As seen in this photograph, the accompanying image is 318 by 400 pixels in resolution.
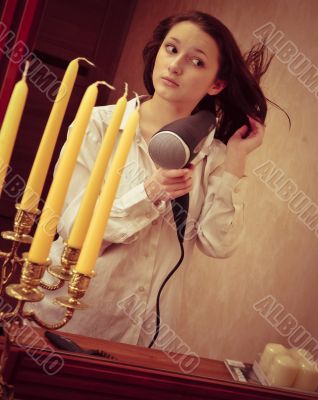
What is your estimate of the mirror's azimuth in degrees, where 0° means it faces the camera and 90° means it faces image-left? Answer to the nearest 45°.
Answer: approximately 0°
